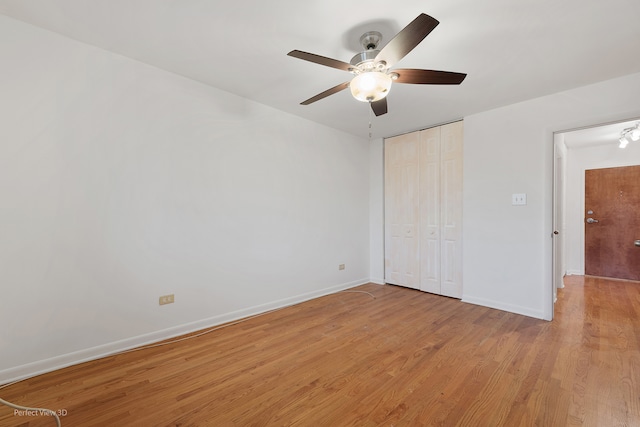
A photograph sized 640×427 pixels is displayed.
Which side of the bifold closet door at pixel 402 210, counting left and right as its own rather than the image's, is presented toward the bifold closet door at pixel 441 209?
left

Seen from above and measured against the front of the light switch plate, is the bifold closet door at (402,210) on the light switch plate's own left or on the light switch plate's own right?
on the light switch plate's own right

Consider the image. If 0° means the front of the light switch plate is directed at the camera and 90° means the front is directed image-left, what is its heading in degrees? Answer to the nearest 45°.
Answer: approximately 0°

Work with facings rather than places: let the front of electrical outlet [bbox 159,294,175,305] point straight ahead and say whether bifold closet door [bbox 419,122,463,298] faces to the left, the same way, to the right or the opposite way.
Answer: to the right

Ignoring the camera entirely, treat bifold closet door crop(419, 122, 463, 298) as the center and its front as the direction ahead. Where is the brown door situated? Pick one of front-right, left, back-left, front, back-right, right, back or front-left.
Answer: back

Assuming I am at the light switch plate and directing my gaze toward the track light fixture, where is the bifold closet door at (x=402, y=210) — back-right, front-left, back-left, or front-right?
back-left

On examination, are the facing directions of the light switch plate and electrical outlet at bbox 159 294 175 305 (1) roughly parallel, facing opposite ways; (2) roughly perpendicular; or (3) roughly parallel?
roughly perpendicular

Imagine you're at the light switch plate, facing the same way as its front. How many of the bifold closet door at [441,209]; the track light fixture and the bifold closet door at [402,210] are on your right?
2

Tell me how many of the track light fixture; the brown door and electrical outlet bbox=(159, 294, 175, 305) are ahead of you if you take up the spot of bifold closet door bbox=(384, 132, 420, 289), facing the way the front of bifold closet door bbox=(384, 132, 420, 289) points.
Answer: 1

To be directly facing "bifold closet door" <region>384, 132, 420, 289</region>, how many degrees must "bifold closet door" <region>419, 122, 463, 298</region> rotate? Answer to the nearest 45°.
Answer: approximately 45° to its right

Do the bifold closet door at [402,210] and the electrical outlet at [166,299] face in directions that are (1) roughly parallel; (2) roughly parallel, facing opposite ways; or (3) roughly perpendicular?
roughly perpendicular

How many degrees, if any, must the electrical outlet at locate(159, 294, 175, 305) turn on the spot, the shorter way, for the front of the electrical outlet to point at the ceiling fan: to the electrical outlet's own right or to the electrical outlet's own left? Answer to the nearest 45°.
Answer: approximately 45° to the electrical outlet's own left

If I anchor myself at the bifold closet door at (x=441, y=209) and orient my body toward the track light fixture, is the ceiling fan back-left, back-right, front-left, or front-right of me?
back-right
